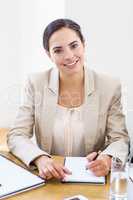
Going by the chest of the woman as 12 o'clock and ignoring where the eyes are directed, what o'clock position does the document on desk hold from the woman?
The document on desk is roughly at 1 o'clock from the woman.

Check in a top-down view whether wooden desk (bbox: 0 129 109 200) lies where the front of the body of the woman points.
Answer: yes

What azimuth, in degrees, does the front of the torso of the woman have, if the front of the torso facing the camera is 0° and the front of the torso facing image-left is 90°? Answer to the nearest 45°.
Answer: approximately 0°
